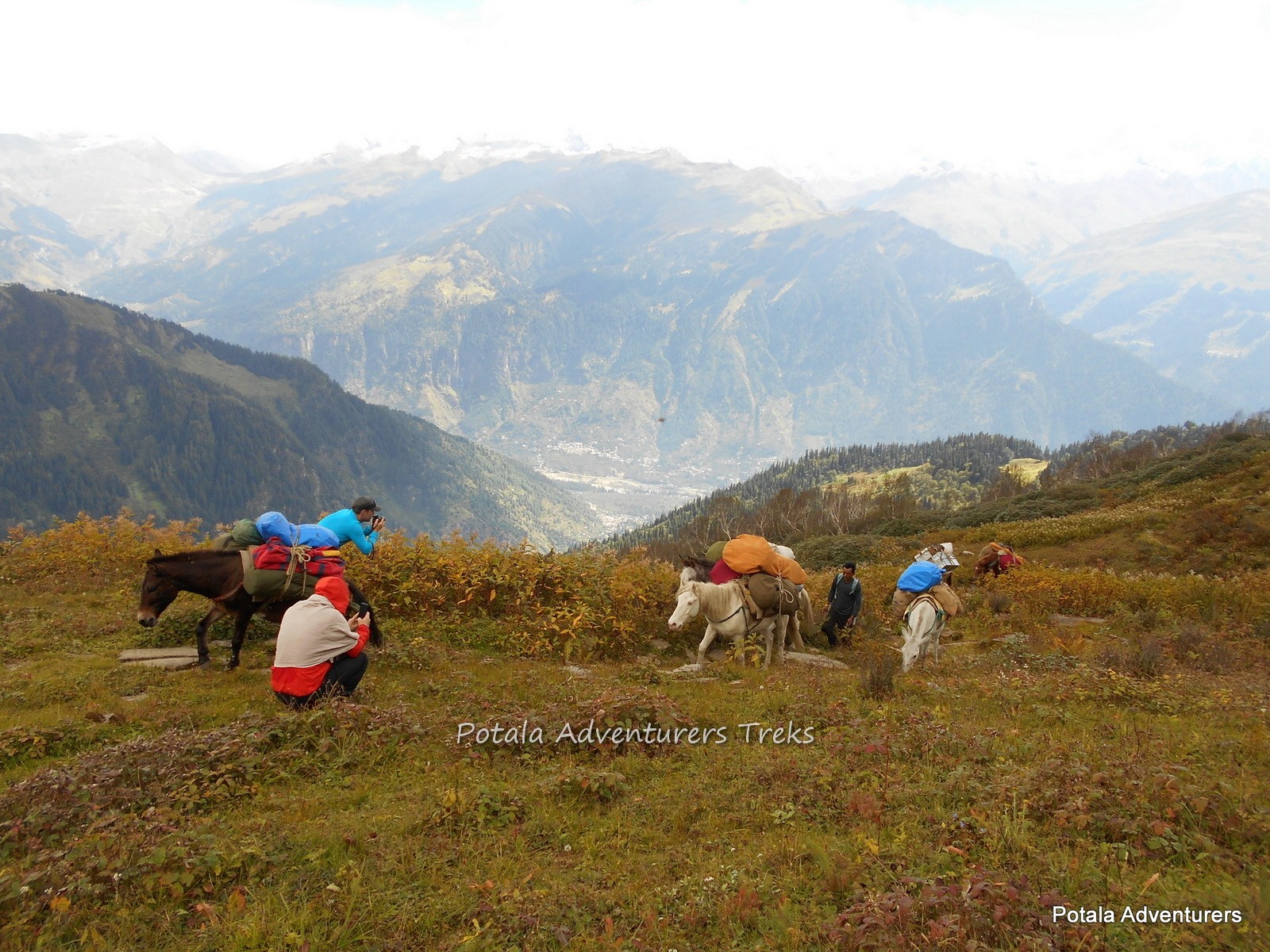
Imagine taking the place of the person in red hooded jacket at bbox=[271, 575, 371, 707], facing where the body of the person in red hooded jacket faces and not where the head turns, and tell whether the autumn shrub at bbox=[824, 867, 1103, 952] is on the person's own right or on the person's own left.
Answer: on the person's own right

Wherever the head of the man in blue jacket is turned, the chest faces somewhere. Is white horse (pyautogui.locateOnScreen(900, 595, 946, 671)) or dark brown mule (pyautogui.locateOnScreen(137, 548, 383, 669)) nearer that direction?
the white horse

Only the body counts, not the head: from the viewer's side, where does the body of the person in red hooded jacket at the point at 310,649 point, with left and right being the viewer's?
facing away from the viewer and to the right of the viewer

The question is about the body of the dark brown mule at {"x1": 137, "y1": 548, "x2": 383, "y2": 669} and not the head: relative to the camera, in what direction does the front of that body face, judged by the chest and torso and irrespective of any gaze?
to the viewer's left

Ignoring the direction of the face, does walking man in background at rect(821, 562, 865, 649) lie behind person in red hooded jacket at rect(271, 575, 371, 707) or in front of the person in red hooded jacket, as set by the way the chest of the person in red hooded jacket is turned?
in front

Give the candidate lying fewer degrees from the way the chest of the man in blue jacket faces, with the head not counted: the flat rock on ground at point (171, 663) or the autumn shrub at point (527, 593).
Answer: the autumn shrub

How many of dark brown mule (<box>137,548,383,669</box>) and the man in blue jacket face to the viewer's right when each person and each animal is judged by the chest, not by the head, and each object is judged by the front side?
1

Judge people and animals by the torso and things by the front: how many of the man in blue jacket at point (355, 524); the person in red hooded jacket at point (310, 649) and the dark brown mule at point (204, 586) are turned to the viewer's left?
1

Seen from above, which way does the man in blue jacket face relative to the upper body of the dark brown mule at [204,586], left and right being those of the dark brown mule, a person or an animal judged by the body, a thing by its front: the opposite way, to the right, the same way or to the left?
the opposite way

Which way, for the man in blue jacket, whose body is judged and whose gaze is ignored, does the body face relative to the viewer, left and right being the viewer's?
facing to the right of the viewer
